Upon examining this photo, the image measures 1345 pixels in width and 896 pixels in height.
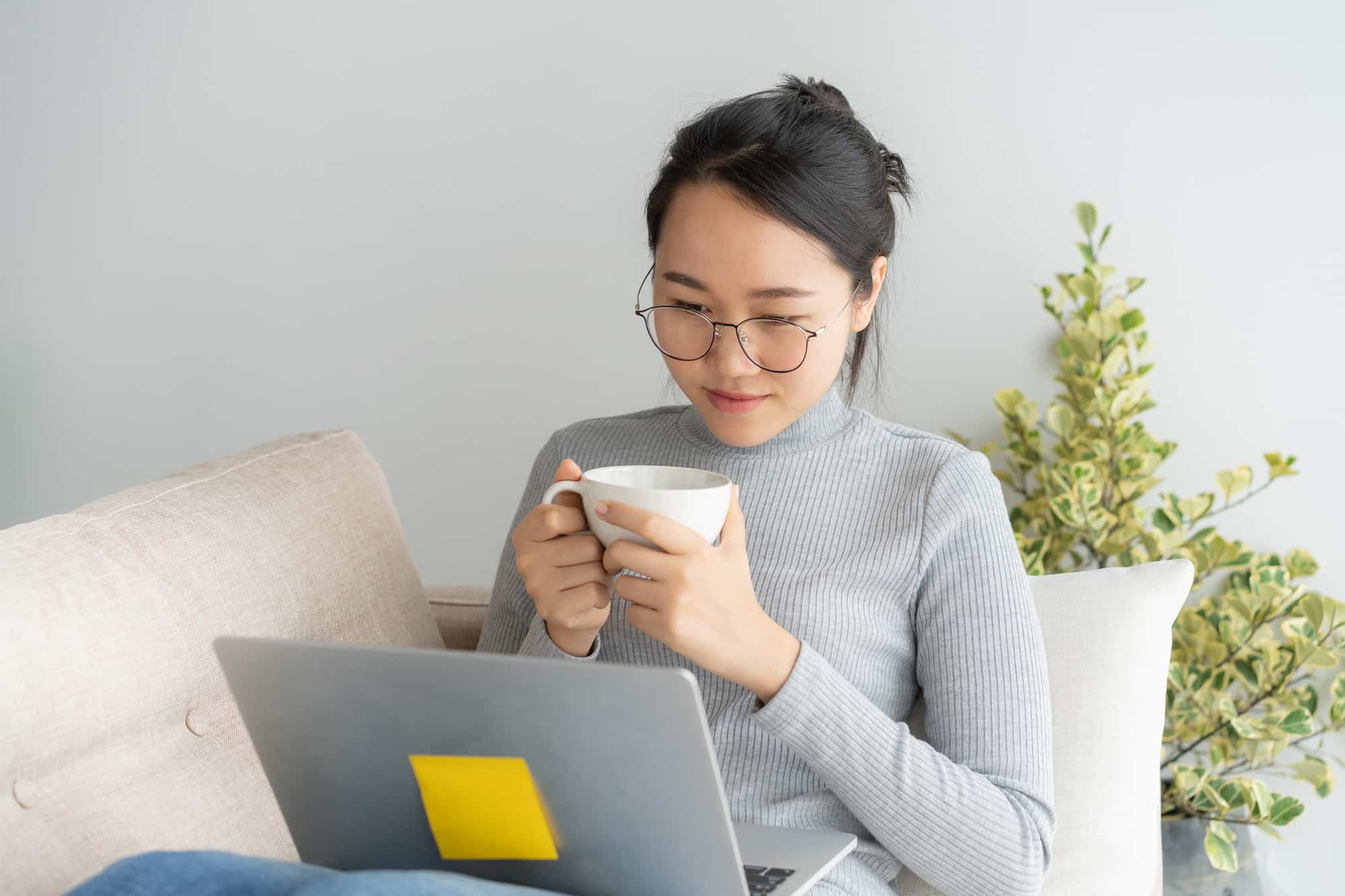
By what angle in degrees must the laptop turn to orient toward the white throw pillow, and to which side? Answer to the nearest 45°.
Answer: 0° — it already faces it

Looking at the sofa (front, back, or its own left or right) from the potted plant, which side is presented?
left

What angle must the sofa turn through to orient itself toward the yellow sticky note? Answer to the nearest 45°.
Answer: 0° — it already faces it

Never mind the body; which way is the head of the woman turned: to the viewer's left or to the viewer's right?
to the viewer's left

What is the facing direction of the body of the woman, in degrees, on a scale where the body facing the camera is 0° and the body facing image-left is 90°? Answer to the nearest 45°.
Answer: approximately 45°

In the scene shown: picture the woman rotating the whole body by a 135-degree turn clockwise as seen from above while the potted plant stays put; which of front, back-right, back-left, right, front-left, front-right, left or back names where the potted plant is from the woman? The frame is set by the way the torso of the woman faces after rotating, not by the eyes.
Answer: front-right

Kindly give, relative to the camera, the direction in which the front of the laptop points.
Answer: facing away from the viewer and to the right of the viewer

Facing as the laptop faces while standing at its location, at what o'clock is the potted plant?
The potted plant is roughly at 12 o'clock from the laptop.
